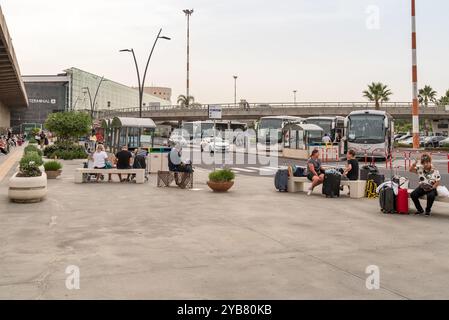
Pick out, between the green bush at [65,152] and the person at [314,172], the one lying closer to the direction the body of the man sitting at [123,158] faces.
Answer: the green bush

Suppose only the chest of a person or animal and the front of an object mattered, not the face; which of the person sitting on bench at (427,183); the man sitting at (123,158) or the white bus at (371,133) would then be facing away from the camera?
the man sitting

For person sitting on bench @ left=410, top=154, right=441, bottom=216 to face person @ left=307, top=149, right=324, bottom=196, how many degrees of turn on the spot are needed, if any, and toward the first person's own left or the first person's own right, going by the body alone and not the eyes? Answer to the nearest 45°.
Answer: approximately 135° to the first person's own right

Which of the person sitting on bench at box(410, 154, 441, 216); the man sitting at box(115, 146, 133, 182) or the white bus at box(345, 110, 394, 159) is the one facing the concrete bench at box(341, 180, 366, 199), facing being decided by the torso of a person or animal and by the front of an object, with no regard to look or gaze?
the white bus

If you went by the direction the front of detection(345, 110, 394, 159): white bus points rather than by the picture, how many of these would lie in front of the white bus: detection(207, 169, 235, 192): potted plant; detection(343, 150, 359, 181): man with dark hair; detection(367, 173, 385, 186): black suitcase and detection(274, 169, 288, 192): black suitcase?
4

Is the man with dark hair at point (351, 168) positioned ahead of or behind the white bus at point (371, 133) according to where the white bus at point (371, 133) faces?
ahead

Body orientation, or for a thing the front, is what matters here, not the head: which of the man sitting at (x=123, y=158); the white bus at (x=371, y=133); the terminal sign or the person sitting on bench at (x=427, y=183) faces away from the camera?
the man sitting

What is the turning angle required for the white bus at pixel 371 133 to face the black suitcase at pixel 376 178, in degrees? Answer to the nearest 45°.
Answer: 0° — it already faces it

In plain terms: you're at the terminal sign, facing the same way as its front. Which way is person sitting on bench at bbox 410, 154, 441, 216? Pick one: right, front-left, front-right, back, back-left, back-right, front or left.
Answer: front-left

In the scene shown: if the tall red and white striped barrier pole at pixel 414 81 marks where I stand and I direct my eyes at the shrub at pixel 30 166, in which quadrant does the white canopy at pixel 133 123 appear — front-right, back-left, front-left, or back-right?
front-right

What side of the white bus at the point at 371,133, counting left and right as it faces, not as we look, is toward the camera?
front

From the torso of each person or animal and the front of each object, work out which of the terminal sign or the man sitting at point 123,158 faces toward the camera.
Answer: the terminal sign

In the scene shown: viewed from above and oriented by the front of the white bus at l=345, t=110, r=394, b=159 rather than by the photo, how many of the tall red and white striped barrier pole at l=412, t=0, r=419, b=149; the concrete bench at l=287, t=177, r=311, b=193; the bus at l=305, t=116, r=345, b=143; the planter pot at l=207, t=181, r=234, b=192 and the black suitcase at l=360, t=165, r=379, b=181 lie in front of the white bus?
3

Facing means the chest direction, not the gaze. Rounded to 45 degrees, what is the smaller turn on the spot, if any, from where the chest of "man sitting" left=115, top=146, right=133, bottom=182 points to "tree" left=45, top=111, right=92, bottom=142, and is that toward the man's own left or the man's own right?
0° — they already face it

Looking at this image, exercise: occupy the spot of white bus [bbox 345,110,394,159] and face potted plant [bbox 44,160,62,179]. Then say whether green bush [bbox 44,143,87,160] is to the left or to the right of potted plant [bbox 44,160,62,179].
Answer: right

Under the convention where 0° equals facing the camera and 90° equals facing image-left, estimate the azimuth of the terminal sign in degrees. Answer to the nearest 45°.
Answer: approximately 0°
